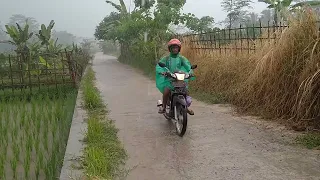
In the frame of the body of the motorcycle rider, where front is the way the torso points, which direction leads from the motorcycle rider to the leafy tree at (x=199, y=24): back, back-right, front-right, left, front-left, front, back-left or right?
back

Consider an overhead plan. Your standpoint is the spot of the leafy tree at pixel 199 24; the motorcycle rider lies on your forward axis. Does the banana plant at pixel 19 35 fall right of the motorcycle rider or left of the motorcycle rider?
right

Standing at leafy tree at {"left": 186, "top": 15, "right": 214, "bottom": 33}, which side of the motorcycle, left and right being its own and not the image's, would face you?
back

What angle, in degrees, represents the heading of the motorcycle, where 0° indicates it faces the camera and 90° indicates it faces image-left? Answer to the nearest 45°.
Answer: approximately 0°

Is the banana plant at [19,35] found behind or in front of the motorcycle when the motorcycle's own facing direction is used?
behind
